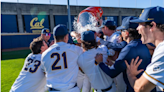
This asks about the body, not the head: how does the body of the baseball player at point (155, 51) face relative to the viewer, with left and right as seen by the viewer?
facing to the left of the viewer

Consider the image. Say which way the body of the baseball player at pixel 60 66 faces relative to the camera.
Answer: away from the camera

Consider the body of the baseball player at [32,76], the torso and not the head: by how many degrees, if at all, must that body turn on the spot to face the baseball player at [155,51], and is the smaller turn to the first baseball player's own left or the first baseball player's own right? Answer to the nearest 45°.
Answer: approximately 90° to the first baseball player's own right

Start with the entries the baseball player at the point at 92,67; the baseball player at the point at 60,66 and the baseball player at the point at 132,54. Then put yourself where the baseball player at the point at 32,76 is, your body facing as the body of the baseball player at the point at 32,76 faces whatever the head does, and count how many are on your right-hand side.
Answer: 3

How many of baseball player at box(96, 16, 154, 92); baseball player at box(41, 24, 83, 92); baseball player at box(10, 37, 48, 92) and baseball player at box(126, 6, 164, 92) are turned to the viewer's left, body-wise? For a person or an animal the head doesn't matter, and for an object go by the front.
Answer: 2

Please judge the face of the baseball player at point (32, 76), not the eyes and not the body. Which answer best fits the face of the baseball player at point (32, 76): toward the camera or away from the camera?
away from the camera

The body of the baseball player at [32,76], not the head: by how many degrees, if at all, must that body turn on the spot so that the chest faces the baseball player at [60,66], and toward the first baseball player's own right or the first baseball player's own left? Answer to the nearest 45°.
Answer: approximately 90° to the first baseball player's own right

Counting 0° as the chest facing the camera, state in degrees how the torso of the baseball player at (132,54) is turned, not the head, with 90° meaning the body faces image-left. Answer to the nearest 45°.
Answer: approximately 90°

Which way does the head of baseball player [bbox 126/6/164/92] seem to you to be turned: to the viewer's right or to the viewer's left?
to the viewer's left

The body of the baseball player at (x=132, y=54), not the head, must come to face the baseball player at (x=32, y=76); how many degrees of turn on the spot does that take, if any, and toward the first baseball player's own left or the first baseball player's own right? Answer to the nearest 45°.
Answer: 0° — they already face them

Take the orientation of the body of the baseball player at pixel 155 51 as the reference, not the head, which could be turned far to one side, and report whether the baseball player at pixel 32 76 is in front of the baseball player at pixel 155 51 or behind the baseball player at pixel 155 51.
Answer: in front

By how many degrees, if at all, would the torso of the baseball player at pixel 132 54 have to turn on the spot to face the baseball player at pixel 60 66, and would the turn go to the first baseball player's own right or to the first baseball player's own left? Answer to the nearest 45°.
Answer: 0° — they already face them

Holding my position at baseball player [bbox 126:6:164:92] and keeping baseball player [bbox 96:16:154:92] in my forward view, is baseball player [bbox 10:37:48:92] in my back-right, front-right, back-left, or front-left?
front-left
